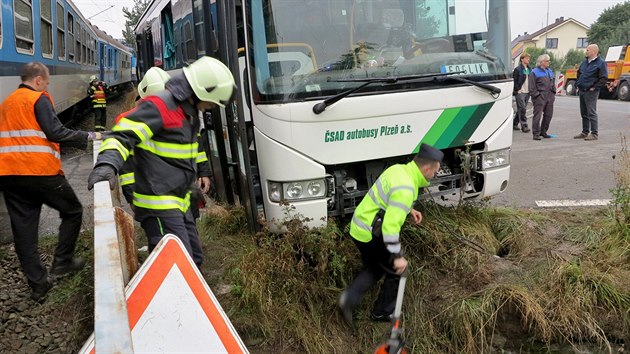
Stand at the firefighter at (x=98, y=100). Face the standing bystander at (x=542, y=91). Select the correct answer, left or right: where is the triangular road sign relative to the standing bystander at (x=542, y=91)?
right

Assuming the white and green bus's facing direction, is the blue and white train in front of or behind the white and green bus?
behind

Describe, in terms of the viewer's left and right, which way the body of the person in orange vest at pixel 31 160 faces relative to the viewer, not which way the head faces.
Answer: facing away from the viewer and to the right of the viewer

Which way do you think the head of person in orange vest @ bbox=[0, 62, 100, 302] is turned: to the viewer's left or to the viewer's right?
to the viewer's right

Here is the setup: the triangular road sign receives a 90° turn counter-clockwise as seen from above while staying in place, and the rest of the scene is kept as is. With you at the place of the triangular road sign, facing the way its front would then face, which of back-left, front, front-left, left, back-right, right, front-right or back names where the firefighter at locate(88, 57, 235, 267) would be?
left

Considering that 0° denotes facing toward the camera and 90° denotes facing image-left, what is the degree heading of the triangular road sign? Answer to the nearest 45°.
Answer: approximately 0°

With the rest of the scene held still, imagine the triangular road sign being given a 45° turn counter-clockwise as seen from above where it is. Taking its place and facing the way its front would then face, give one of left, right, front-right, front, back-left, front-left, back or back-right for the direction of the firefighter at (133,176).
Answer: back-left

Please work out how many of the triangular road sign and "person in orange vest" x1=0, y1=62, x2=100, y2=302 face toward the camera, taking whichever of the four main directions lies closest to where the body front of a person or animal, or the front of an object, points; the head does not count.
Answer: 1
